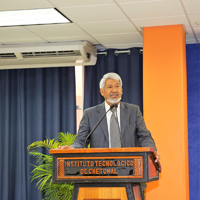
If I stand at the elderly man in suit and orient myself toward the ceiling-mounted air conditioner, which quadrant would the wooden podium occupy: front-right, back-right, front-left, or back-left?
back-left

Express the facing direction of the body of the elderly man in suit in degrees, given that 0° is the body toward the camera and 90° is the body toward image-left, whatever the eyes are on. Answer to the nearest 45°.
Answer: approximately 0°

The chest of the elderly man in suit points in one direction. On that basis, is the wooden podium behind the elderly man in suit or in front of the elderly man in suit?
in front

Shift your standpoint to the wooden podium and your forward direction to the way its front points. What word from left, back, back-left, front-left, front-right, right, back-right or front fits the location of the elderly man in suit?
back

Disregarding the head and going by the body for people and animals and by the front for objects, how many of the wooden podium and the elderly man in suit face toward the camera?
2

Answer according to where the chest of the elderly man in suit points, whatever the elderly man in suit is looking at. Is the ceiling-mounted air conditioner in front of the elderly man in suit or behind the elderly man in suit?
behind

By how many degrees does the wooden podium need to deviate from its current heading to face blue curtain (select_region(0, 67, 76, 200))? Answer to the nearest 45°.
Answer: approximately 180°
